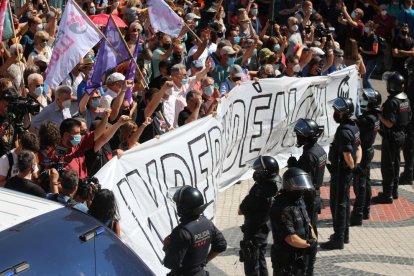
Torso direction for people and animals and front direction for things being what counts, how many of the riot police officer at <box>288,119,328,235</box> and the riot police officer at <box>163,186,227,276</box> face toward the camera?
0

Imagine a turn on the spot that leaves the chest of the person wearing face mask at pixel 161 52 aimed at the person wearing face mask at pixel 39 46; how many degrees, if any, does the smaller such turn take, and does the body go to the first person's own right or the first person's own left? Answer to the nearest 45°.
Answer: approximately 90° to the first person's own right

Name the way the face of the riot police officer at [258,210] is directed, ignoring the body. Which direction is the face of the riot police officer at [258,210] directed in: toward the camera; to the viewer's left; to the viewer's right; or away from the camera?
to the viewer's left

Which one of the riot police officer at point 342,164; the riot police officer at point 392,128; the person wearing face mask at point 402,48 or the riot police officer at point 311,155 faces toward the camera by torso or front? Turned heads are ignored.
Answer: the person wearing face mask

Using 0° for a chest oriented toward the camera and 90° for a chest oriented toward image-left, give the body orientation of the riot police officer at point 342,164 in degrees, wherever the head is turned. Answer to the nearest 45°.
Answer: approximately 90°

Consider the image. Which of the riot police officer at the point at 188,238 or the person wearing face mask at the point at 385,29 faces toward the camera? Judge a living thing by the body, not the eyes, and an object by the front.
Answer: the person wearing face mask

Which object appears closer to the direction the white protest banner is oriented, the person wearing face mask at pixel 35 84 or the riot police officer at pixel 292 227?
the riot police officer

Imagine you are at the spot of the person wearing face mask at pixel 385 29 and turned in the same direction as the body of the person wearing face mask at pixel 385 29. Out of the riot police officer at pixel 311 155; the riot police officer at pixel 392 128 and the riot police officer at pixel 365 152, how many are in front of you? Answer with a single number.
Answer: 3

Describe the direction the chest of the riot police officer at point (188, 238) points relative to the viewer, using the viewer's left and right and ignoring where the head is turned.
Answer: facing away from the viewer and to the left of the viewer

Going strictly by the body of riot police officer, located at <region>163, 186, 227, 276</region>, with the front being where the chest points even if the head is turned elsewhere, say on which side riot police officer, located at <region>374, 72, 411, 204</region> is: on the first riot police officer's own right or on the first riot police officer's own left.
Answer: on the first riot police officer's own right

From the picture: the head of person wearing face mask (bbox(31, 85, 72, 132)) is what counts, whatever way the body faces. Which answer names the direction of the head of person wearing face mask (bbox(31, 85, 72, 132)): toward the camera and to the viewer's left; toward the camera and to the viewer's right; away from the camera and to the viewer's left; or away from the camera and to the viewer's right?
toward the camera and to the viewer's right

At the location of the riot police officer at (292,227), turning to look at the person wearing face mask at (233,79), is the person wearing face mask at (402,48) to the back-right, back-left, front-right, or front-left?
front-right
